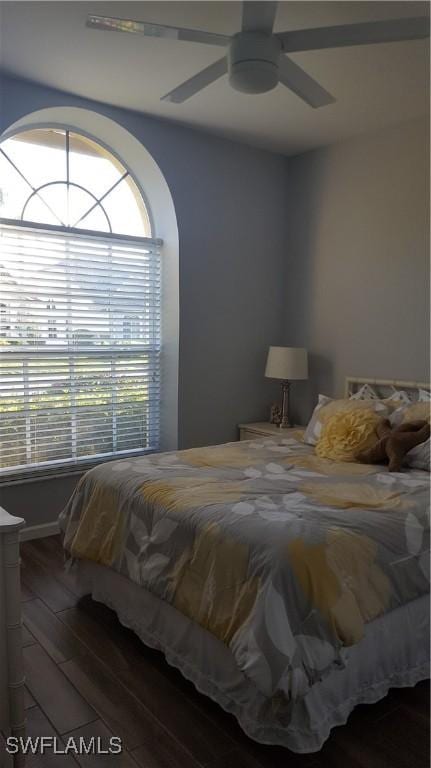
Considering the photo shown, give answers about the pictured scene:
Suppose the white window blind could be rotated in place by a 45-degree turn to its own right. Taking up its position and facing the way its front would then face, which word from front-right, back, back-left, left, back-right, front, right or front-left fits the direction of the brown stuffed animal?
front-left

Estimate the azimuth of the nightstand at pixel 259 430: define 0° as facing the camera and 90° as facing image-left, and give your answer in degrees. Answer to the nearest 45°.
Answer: approximately 45°

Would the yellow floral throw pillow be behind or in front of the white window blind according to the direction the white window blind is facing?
in front

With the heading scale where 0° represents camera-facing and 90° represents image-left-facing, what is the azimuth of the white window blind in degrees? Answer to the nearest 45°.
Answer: approximately 315°

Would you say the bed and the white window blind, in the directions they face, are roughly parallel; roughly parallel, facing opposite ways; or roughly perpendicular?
roughly perpendicular

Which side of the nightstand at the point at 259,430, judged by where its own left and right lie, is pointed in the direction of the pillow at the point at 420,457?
left

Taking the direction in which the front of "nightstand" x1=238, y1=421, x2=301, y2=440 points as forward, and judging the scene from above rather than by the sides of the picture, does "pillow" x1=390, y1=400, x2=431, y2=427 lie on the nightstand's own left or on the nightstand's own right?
on the nightstand's own left

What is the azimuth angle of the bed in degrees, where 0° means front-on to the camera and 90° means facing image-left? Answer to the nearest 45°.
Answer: approximately 45°

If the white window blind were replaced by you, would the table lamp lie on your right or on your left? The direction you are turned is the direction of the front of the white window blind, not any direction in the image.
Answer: on your left
